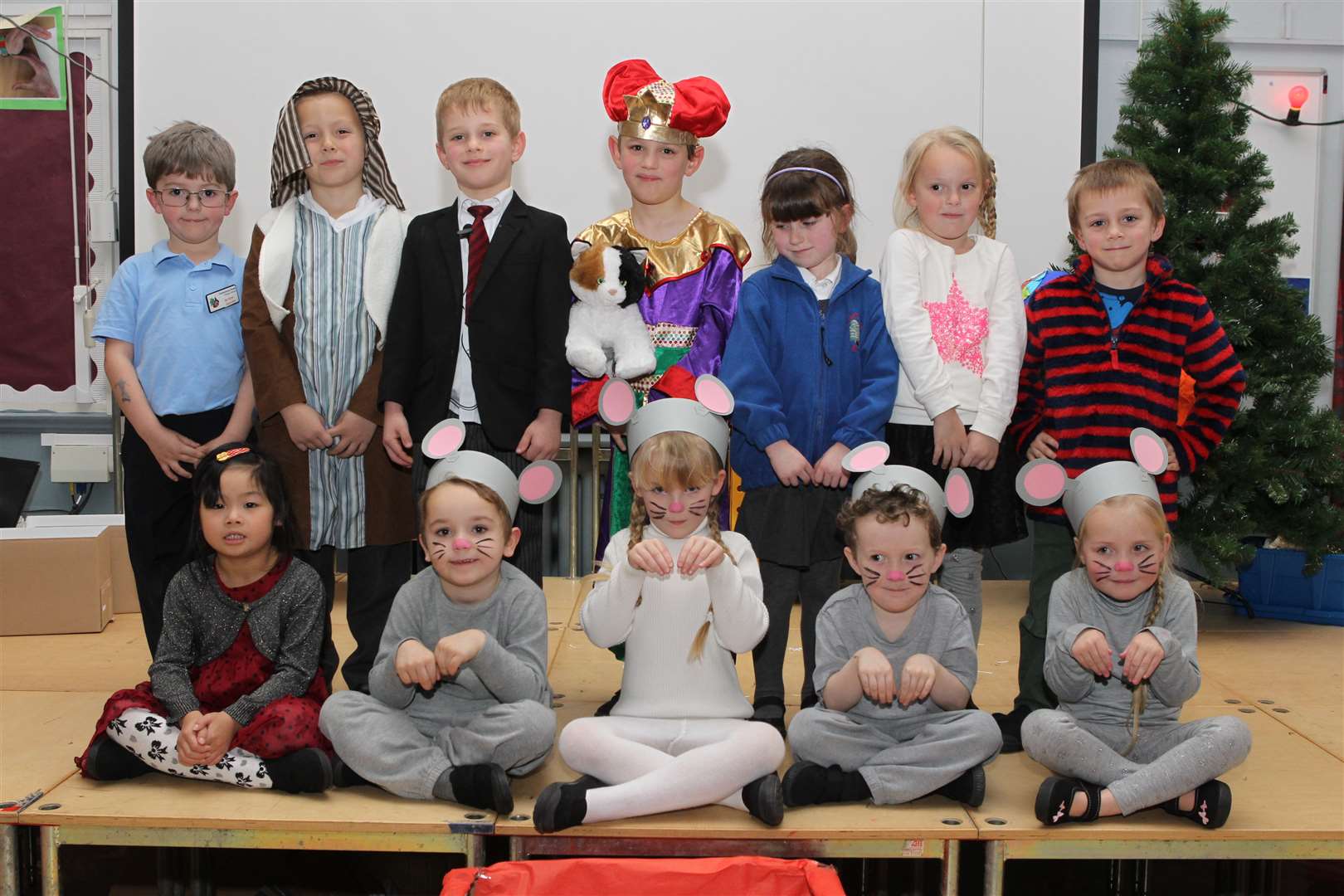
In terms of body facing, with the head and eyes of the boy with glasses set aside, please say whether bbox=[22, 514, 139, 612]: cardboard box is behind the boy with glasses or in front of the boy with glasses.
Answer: behind

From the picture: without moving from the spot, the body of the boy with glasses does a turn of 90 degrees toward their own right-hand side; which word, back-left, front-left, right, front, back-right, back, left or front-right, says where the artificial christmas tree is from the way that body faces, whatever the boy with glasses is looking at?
back

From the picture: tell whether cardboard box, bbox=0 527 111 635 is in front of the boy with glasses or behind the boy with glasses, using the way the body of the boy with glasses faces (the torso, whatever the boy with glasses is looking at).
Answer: behind

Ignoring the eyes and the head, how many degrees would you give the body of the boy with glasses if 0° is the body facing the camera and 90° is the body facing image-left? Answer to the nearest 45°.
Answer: approximately 0°

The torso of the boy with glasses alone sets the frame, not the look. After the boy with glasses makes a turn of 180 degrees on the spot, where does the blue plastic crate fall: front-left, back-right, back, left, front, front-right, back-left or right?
right
